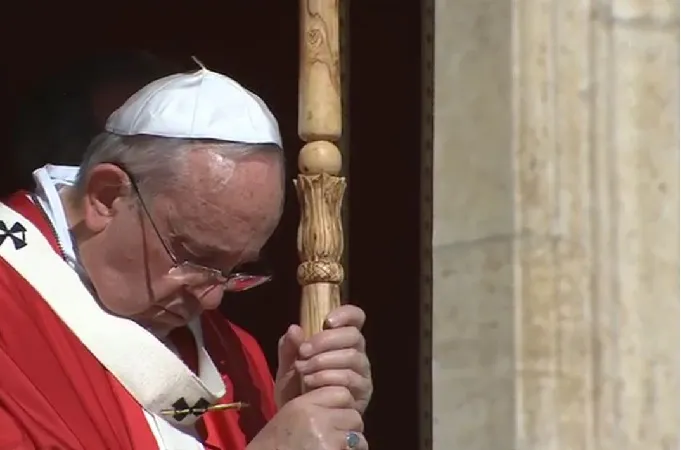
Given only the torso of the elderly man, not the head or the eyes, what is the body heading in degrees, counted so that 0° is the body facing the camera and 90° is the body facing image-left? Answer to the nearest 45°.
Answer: approximately 315°

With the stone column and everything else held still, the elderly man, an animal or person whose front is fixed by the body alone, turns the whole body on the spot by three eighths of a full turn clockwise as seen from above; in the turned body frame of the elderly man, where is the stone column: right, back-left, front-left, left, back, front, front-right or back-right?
back
